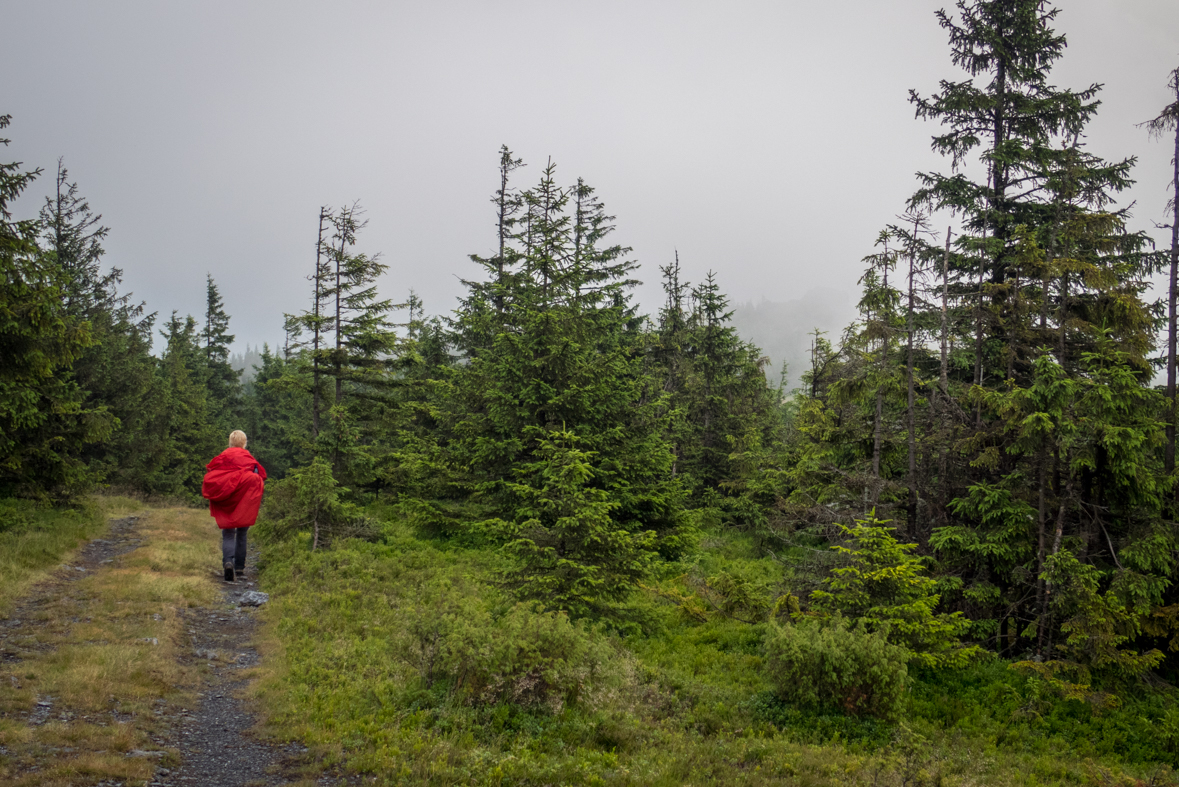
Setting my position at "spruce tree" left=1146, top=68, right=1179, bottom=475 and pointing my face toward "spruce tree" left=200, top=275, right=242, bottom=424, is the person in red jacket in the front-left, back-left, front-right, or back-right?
front-left

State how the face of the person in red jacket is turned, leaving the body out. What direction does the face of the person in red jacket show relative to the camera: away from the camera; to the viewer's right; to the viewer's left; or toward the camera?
away from the camera

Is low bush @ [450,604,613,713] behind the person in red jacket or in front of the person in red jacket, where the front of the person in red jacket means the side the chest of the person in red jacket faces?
behind

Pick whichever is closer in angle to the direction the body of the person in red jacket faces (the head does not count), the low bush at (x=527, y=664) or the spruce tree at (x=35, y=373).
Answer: the spruce tree

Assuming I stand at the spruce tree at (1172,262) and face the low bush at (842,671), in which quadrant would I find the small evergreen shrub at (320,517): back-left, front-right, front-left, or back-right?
front-right

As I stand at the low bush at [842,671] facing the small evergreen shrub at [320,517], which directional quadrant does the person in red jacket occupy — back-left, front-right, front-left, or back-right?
front-left

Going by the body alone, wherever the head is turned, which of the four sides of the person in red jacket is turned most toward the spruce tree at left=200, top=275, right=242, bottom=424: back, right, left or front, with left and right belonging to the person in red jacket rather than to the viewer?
front

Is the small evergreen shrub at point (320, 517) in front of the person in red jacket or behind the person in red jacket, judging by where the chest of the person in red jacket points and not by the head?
in front

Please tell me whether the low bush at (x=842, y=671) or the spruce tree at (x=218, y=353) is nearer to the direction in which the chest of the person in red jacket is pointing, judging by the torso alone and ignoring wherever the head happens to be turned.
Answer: the spruce tree

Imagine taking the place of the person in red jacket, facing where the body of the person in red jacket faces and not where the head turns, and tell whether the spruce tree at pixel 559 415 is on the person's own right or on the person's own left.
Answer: on the person's own right

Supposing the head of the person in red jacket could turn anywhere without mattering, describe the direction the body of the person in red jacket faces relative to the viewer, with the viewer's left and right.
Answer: facing away from the viewer
